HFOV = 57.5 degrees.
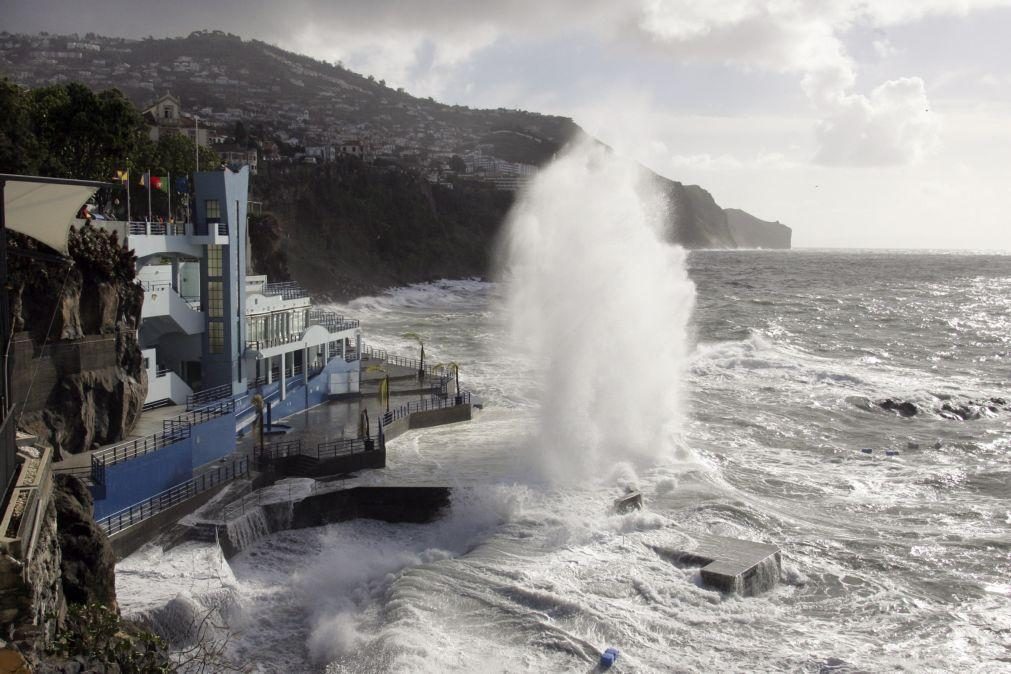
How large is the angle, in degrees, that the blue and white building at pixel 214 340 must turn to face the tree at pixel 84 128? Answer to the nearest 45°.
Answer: approximately 180°

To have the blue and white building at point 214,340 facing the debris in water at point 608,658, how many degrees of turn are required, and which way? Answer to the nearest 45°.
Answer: approximately 45° to its right

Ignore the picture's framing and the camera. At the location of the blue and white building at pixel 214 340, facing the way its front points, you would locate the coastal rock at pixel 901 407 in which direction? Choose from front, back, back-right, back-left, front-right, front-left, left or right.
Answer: front-left

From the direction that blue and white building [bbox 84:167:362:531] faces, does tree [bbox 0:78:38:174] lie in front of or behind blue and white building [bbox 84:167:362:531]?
behind

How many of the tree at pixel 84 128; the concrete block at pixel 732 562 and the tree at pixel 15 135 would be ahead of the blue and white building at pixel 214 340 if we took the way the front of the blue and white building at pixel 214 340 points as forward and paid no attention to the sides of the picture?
1

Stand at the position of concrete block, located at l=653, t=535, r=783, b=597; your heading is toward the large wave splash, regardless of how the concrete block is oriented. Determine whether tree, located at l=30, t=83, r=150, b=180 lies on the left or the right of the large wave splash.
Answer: left

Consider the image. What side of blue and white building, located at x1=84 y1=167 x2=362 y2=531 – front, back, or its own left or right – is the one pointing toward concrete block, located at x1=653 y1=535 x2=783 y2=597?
front

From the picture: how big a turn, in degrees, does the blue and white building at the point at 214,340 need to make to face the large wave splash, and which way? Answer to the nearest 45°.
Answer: approximately 45° to its left

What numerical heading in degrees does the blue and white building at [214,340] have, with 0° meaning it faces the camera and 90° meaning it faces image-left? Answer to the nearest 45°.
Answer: approximately 315°

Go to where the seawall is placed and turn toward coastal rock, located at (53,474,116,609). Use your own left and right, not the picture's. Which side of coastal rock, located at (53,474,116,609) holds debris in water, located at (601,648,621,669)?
left

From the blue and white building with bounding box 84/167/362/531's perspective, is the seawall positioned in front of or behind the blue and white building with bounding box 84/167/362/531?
in front

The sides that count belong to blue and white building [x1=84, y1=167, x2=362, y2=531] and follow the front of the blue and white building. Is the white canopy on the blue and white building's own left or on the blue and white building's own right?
on the blue and white building's own right
